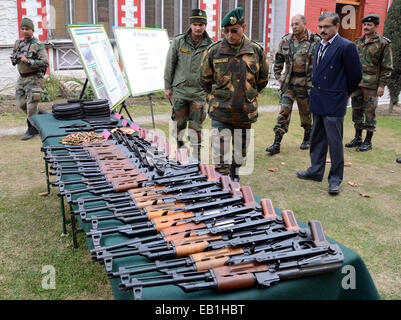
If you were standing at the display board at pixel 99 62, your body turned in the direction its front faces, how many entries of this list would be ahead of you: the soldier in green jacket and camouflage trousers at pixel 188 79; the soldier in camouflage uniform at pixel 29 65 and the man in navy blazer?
2

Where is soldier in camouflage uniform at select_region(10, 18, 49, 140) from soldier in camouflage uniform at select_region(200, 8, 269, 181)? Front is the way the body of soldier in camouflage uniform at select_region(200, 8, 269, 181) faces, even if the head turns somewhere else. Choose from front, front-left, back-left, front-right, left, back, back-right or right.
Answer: back-right

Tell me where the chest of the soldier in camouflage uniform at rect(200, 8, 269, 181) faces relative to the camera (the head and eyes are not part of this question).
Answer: toward the camera

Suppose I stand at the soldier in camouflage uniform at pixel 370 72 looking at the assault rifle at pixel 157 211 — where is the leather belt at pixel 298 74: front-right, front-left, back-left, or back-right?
front-right

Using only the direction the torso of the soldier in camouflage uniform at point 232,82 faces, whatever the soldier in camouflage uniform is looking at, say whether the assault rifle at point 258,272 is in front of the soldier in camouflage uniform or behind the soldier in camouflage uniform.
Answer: in front

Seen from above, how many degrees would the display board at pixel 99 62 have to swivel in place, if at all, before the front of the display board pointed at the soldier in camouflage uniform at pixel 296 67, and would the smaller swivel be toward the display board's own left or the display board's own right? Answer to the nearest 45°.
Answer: approximately 45° to the display board's own left

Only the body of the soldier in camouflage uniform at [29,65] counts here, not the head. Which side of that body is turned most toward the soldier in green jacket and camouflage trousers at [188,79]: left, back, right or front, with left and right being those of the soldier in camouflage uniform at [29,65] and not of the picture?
left

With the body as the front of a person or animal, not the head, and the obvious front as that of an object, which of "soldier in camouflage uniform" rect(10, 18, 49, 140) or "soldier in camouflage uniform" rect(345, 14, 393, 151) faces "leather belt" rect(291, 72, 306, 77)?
"soldier in camouflage uniform" rect(345, 14, 393, 151)

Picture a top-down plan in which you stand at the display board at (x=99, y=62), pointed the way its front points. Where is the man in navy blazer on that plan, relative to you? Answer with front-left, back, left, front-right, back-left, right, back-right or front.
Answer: front

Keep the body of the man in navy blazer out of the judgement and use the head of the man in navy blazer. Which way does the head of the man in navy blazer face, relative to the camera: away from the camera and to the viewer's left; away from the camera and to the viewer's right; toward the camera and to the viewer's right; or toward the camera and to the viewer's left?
toward the camera and to the viewer's left

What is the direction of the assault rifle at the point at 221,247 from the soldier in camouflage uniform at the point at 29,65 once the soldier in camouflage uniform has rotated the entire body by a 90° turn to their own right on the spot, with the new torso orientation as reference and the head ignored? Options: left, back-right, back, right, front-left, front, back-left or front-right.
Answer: back-left

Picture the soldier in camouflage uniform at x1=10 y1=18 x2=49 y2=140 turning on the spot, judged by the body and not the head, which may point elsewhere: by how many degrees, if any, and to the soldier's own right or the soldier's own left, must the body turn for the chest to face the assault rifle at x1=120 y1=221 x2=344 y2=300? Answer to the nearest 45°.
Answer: approximately 45° to the soldier's own left

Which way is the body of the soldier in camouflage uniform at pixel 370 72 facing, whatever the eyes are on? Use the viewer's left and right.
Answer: facing the viewer and to the left of the viewer

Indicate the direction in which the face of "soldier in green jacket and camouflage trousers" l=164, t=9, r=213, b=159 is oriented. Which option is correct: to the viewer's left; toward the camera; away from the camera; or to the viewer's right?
toward the camera

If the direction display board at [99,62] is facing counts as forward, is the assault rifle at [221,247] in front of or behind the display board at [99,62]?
in front

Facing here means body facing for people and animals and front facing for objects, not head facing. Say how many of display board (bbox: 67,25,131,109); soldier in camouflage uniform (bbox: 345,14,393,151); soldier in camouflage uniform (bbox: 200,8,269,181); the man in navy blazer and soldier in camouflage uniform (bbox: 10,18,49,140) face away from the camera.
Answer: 0
